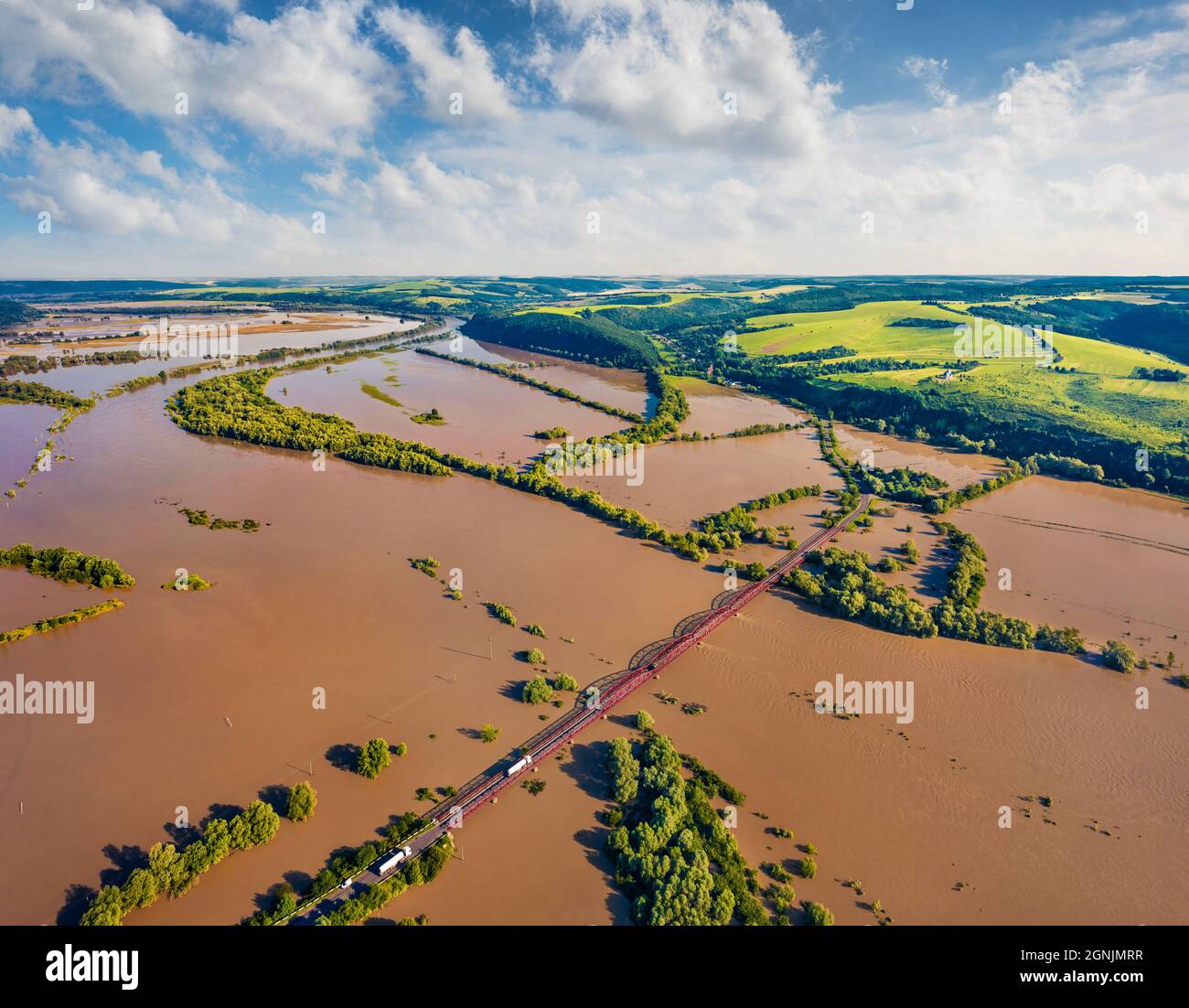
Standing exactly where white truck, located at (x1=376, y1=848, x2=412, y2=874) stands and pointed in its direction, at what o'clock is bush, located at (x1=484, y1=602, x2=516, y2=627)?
The bush is roughly at 11 o'clock from the white truck.

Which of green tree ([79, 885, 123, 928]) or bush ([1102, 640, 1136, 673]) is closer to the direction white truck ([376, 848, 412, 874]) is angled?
the bush

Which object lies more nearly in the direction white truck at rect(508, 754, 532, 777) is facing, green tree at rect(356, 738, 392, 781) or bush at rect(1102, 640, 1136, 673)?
the bush

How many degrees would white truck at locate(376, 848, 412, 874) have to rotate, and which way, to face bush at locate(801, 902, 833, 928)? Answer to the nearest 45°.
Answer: approximately 45° to its right

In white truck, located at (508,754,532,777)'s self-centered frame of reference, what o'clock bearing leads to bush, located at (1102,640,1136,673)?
The bush is roughly at 1 o'clock from the white truck.

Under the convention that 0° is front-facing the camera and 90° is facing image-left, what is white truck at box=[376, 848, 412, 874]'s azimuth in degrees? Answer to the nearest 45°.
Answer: approximately 225°

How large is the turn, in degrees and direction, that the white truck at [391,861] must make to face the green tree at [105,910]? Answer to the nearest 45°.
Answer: approximately 135° to its left
